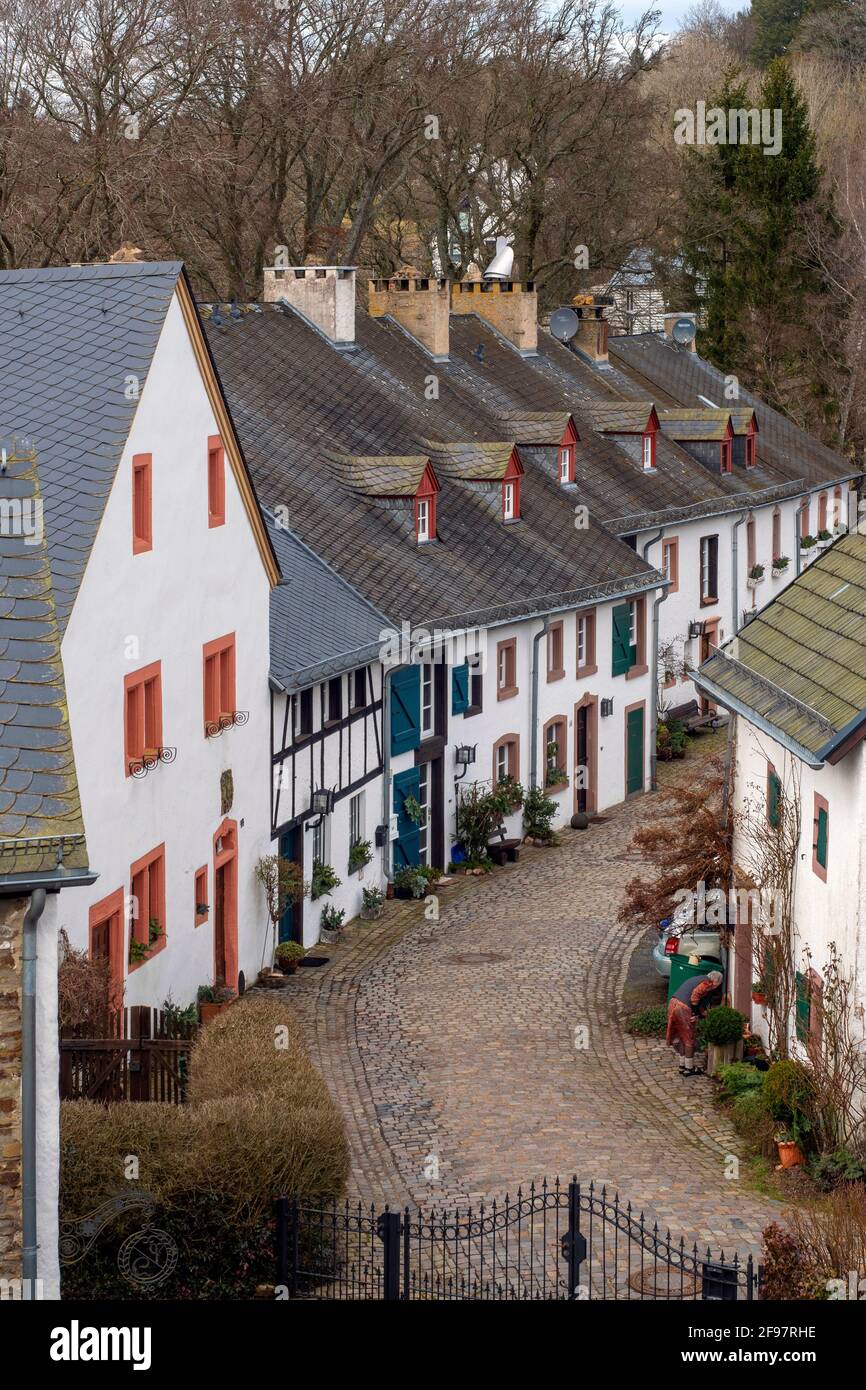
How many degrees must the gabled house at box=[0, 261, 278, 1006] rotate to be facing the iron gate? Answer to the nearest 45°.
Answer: approximately 45° to its right

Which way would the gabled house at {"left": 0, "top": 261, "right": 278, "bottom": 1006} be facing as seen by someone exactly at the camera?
facing the viewer and to the right of the viewer

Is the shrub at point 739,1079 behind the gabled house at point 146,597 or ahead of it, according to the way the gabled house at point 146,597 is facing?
ahead

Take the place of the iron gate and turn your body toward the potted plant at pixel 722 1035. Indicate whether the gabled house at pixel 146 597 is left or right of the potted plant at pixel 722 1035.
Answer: left

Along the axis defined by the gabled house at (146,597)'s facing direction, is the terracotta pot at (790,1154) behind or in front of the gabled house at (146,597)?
in front

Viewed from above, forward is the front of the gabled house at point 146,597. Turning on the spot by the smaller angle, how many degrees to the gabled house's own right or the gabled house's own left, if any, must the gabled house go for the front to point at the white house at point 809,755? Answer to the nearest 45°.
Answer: approximately 45° to the gabled house's own left
